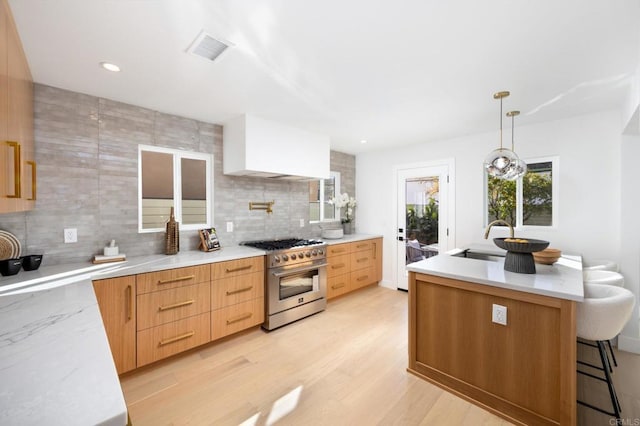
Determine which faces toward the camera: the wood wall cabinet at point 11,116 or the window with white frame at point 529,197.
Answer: the window with white frame

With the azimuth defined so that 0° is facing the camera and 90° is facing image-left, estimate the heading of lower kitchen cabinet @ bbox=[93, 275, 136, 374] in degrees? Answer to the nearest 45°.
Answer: approximately 315°

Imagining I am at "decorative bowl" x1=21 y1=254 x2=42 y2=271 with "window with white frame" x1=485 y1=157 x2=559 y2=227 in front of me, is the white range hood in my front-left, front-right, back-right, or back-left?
front-left

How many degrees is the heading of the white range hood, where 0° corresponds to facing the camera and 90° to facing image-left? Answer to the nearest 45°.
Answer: approximately 315°

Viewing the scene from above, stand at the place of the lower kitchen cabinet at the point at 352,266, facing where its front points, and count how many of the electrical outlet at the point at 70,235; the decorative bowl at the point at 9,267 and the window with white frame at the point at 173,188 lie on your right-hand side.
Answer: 3

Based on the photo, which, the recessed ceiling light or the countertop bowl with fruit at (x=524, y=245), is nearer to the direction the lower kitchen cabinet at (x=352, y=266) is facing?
the countertop bowl with fruit

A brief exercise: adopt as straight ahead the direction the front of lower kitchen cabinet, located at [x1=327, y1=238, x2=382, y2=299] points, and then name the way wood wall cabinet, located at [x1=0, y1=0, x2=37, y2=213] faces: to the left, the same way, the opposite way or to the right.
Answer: to the left

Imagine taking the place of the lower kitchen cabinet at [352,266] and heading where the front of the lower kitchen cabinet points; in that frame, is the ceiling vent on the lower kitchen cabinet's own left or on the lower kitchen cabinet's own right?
on the lower kitchen cabinet's own right

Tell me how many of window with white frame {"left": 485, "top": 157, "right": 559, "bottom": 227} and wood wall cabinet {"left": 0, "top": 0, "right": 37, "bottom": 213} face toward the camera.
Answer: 1

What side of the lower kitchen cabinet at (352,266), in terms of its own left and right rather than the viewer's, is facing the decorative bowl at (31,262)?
right

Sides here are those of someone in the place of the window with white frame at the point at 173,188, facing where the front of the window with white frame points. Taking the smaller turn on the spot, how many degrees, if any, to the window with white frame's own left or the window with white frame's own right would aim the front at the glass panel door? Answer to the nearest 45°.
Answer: approximately 45° to the window with white frame's own left

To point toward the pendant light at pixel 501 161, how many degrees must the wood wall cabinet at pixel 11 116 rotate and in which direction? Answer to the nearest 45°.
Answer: approximately 45° to its right

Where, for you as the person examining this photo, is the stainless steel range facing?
facing the viewer and to the right of the viewer

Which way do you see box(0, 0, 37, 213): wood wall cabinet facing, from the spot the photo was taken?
facing to the right of the viewer
